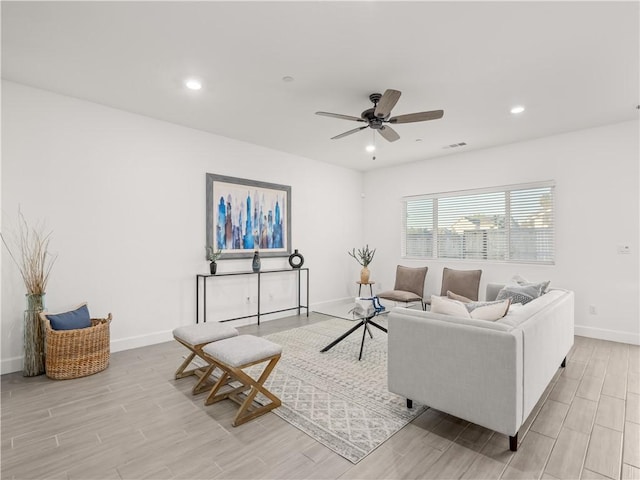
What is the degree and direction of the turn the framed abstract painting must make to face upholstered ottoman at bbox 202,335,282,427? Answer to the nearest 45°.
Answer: approximately 45° to its right

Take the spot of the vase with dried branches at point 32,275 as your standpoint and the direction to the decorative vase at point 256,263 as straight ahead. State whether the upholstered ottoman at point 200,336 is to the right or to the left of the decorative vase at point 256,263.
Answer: right

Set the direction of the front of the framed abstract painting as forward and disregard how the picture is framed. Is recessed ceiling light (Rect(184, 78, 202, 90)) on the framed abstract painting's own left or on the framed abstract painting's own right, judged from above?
on the framed abstract painting's own right

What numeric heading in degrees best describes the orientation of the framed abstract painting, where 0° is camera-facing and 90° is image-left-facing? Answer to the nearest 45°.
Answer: approximately 315°

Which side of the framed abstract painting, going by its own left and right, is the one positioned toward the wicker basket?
right

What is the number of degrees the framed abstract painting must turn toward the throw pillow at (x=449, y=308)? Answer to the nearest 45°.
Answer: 0° — it already faces it

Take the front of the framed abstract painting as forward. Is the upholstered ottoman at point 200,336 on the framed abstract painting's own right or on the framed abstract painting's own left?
on the framed abstract painting's own right
